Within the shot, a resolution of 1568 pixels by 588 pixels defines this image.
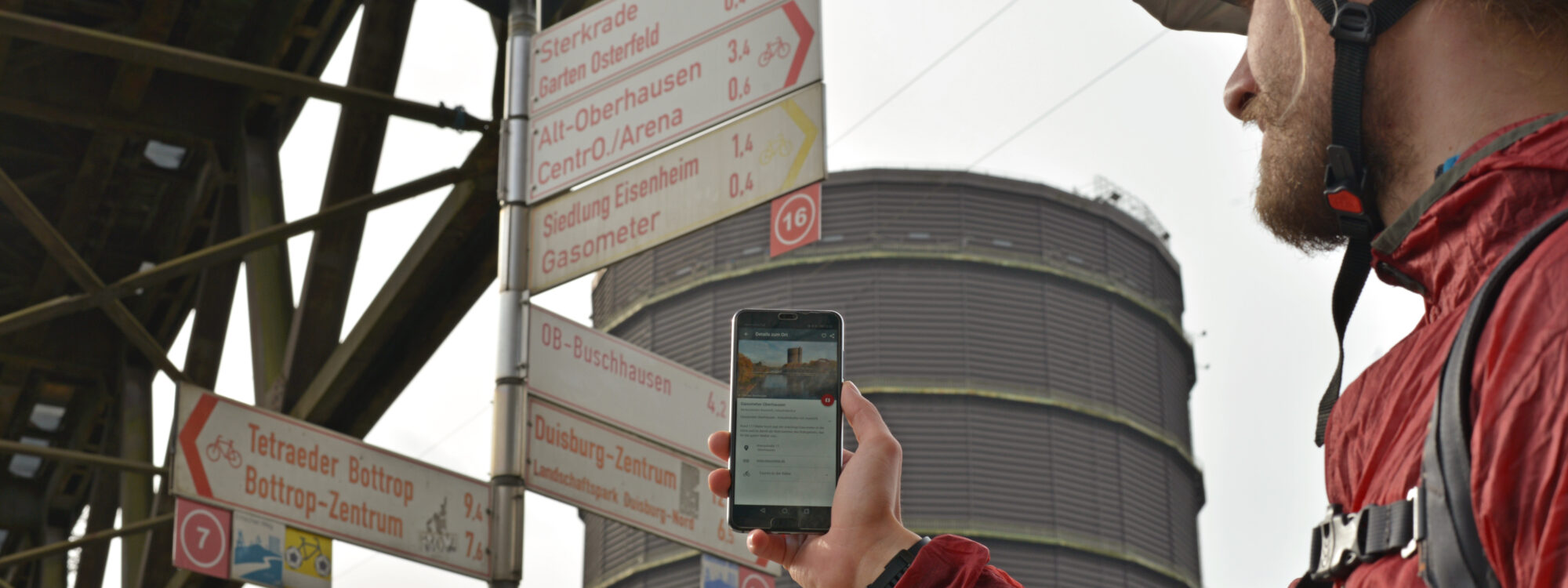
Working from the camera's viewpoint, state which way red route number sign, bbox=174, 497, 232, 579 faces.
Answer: facing the viewer and to the right of the viewer

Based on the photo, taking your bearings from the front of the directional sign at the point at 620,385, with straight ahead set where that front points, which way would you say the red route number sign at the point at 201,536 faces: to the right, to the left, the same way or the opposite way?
the same way

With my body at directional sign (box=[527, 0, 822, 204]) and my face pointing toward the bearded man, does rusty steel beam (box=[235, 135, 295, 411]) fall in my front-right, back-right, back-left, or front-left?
back-right

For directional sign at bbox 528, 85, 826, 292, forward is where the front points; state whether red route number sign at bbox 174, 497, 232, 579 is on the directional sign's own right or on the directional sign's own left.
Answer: on the directional sign's own right

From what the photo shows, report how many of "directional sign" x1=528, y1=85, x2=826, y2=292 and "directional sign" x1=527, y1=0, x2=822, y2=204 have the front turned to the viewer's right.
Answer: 0

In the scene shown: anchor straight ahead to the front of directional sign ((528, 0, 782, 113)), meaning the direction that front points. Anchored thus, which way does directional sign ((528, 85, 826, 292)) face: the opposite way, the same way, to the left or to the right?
the same way

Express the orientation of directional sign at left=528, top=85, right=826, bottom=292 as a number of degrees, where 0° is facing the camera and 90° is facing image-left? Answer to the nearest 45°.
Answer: approximately 45°

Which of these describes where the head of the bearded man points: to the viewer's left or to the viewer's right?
to the viewer's left

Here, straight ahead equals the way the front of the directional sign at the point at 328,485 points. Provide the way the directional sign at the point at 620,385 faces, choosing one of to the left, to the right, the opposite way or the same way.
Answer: the same way

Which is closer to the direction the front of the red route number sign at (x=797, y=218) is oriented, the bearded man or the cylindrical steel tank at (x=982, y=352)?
the bearded man

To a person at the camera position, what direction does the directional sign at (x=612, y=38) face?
facing the viewer and to the left of the viewer

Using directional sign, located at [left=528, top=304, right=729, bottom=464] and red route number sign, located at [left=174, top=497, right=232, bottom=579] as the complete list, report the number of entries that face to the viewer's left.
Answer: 0
